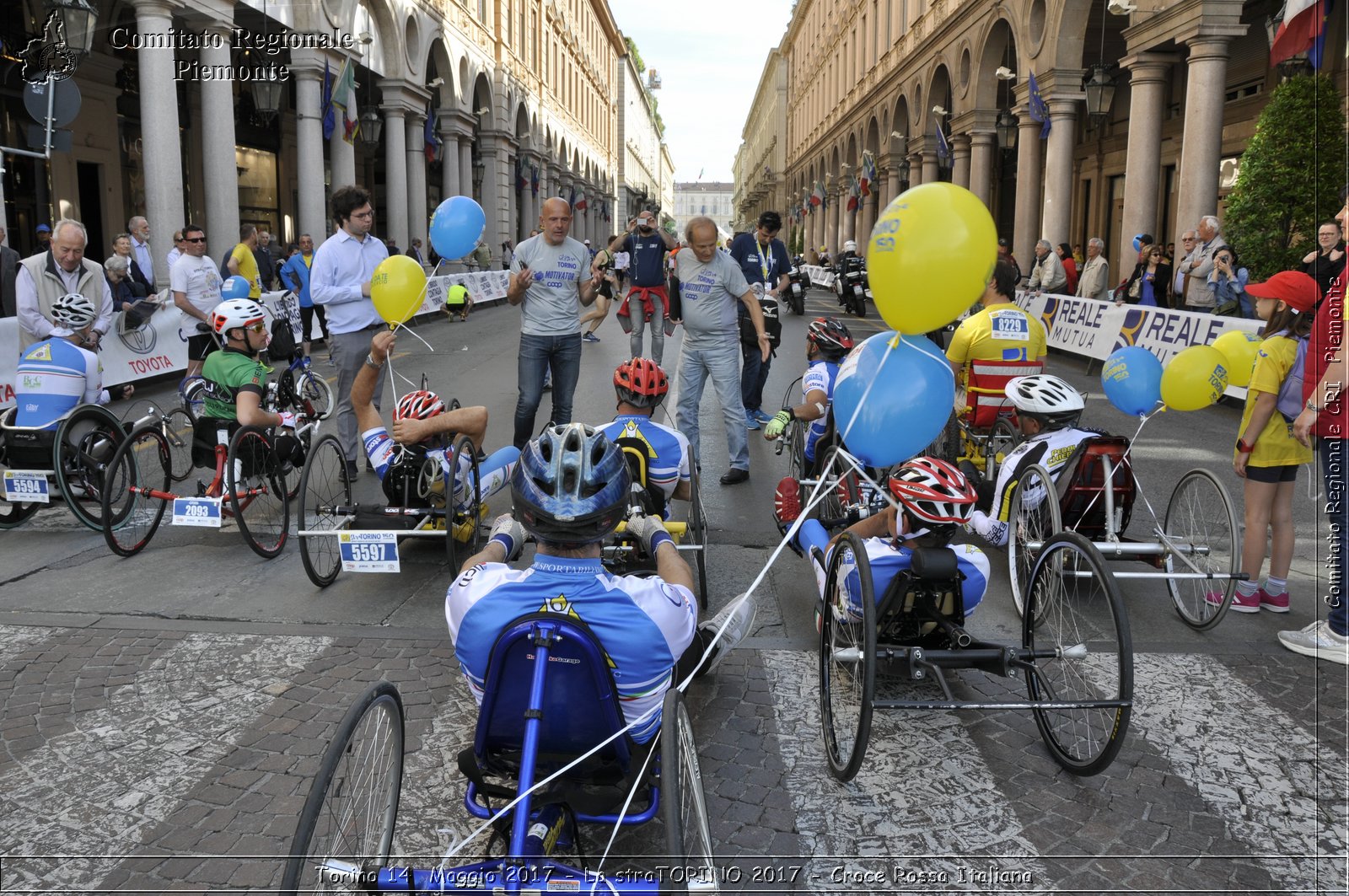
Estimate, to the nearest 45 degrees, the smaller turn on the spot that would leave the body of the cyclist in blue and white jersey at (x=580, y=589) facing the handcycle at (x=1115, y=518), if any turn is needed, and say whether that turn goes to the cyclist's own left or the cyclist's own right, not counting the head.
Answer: approximately 45° to the cyclist's own right

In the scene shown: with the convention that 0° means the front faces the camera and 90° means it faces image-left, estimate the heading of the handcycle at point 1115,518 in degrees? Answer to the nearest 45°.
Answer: approximately 135°

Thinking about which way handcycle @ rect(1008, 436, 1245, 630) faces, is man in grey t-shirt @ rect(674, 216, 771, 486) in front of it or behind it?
in front

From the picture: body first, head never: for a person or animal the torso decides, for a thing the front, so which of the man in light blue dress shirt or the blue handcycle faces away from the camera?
the blue handcycle

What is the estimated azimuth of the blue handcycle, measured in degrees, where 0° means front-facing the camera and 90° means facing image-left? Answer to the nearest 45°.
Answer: approximately 180°

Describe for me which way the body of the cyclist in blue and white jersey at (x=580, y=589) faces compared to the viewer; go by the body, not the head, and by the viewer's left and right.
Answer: facing away from the viewer

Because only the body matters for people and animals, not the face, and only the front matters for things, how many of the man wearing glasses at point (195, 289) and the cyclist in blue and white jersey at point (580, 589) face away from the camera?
1

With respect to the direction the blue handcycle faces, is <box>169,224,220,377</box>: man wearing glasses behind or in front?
in front

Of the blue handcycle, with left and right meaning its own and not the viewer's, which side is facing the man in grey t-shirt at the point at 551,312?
front

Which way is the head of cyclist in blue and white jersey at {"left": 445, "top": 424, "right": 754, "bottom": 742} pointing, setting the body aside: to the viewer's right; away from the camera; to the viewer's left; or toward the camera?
away from the camera

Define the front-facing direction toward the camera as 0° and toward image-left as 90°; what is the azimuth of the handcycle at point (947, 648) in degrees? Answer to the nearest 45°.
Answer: approximately 135°

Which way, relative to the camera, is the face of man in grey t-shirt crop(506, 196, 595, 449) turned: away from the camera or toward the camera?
toward the camera

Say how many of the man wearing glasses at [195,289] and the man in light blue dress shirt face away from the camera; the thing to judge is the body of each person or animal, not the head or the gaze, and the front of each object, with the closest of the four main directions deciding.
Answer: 0

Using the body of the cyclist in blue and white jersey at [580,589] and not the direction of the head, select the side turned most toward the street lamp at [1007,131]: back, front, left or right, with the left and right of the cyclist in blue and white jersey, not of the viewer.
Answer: front
